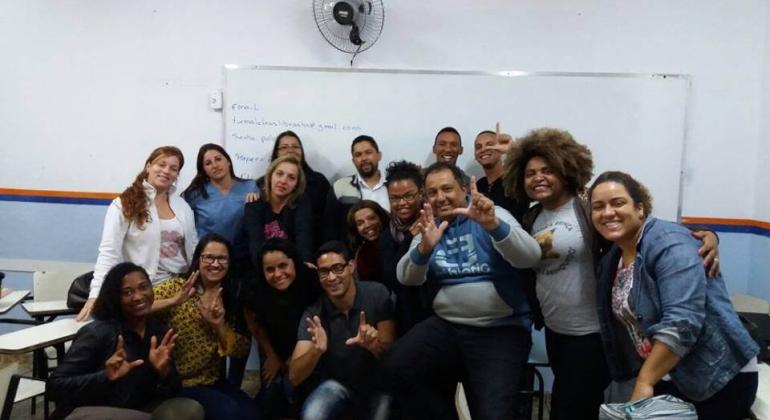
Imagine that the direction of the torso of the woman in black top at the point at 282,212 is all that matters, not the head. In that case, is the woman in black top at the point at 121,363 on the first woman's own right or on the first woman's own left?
on the first woman's own right

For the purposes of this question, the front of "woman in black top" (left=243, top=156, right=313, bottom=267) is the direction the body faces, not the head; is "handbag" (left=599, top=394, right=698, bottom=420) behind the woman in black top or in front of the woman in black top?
in front

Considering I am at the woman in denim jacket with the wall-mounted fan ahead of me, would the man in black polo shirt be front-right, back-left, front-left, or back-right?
front-left

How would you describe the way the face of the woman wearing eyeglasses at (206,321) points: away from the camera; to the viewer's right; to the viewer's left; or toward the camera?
toward the camera

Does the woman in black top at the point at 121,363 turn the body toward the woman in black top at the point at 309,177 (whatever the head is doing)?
no

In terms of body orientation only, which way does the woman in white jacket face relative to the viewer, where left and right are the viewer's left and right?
facing the viewer and to the right of the viewer

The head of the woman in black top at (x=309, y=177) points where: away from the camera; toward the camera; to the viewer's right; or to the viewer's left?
toward the camera

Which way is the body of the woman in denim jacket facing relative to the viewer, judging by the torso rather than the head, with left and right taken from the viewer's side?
facing the viewer and to the left of the viewer

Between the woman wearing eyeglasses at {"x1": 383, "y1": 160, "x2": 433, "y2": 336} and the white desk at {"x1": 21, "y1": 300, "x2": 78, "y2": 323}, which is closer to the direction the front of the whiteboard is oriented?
the woman wearing eyeglasses

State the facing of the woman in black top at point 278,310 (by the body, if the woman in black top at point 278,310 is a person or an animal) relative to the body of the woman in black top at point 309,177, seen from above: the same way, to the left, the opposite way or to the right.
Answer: the same way

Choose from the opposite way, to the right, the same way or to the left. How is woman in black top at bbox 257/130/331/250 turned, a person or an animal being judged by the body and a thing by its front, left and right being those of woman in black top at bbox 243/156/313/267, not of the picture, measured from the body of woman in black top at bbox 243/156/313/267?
the same way

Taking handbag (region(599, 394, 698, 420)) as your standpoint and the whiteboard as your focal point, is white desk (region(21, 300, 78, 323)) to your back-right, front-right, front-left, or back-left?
front-left

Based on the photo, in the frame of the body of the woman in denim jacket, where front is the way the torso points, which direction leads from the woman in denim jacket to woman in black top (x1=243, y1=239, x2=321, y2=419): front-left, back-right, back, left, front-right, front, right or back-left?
front-right

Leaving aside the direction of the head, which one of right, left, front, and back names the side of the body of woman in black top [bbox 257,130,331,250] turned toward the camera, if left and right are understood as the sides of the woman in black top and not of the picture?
front

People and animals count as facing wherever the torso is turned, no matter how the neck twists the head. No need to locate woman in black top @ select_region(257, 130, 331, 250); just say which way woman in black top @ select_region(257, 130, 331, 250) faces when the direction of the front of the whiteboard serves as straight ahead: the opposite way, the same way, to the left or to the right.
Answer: the same way

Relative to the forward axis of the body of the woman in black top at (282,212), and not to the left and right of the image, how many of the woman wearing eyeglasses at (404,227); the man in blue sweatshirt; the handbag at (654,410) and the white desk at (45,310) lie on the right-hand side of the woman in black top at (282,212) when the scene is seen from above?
1

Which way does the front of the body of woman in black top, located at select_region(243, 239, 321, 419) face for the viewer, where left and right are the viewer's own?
facing the viewer
